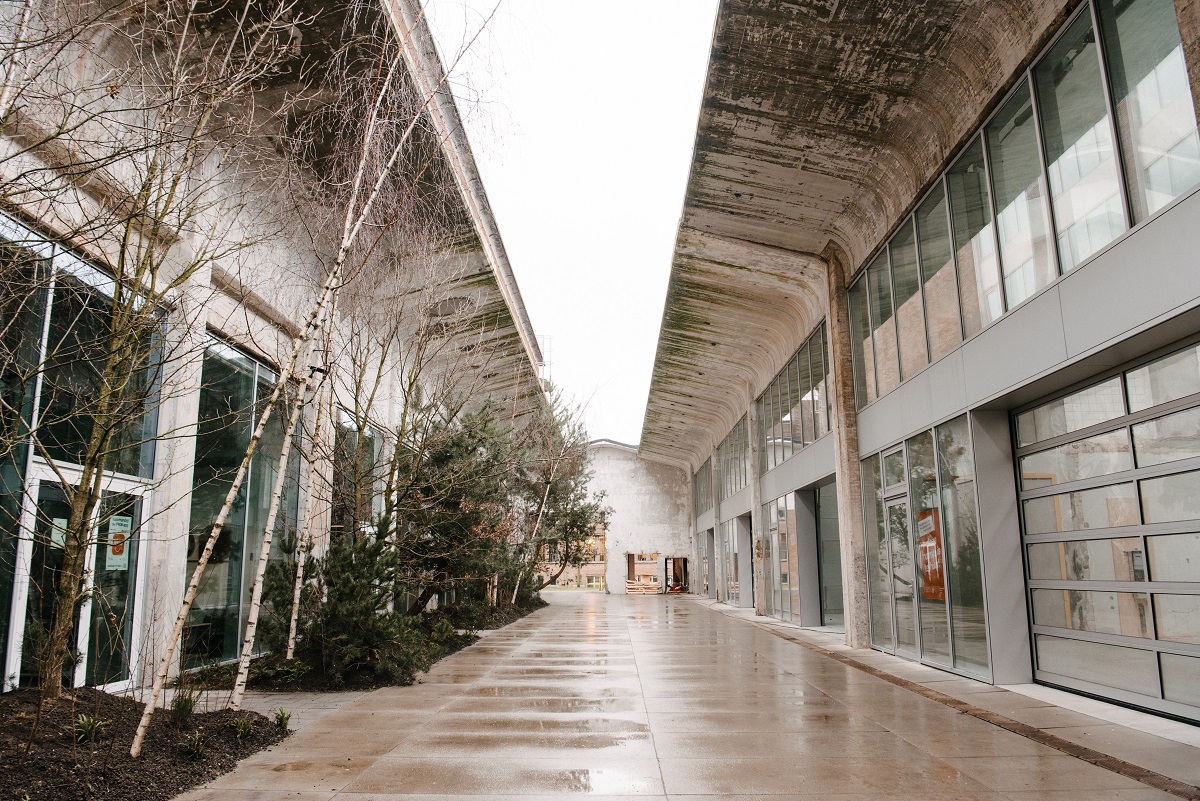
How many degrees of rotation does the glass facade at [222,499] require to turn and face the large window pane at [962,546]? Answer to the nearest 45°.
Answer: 0° — it already faces it

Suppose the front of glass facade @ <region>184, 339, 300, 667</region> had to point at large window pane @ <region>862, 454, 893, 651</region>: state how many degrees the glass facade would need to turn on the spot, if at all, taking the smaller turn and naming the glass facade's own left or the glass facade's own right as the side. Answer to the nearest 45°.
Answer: approximately 45° to the glass facade's own left

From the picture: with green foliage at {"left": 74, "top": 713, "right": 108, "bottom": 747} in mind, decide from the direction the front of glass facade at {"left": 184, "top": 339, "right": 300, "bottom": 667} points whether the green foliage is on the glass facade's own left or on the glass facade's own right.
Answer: on the glass facade's own right

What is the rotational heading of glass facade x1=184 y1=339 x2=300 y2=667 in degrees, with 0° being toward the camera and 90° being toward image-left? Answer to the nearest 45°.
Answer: approximately 315°

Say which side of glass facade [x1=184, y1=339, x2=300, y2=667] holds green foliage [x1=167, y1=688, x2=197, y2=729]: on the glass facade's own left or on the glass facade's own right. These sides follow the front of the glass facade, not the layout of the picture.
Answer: on the glass facade's own right

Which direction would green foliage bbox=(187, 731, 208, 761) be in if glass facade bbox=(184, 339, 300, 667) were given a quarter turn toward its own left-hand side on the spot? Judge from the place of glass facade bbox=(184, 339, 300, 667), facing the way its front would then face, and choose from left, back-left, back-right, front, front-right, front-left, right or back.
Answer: back-right

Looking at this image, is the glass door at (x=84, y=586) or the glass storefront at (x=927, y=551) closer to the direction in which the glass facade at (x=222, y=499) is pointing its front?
the glass storefront

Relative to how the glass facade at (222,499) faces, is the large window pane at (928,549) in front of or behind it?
in front

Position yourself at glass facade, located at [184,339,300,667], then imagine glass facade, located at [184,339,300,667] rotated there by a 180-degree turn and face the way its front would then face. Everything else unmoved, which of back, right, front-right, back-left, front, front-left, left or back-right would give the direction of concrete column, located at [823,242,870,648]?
back-right

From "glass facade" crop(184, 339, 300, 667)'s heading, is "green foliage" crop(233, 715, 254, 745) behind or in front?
in front

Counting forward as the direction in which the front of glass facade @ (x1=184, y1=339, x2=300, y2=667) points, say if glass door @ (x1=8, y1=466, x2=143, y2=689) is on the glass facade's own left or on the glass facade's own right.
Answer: on the glass facade's own right
